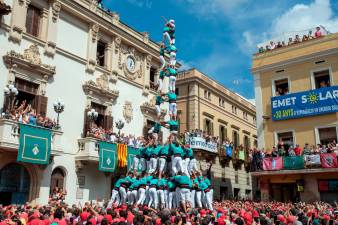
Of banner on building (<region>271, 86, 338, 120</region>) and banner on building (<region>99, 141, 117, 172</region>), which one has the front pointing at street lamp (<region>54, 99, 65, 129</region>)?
banner on building (<region>271, 86, 338, 120</region>)

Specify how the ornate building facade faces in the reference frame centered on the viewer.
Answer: facing the viewer and to the right of the viewer

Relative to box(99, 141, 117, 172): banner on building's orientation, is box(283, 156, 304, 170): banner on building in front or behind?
in front

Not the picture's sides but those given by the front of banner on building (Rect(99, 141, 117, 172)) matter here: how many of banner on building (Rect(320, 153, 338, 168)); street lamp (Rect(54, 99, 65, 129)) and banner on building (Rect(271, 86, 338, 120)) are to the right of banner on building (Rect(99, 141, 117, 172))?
1

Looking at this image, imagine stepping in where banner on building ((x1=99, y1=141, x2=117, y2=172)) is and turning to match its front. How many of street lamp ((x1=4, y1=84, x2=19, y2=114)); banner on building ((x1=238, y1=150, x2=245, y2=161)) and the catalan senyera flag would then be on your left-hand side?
2

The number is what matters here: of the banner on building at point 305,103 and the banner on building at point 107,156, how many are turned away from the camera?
0

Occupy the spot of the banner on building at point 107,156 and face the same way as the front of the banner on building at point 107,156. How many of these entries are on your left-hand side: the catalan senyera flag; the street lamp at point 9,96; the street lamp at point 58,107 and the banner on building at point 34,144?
1

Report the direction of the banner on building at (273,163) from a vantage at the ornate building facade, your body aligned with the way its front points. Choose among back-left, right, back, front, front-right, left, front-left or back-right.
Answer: front-left

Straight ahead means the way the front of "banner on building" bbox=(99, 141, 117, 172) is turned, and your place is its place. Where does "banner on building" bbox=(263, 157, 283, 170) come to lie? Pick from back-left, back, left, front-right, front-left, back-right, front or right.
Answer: front-left

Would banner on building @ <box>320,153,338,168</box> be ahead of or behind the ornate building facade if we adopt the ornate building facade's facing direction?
ahead

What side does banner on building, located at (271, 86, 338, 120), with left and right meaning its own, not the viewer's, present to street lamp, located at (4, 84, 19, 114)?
front

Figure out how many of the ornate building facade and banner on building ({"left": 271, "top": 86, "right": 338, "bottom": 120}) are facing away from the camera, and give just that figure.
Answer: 0

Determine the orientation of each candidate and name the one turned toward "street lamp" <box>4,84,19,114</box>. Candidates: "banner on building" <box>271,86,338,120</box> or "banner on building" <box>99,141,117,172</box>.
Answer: "banner on building" <box>271,86,338,120</box>

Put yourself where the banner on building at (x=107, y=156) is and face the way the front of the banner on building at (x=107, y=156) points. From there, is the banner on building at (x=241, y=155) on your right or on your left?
on your left

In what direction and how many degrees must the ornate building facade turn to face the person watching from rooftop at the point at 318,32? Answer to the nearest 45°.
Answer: approximately 45° to its left
